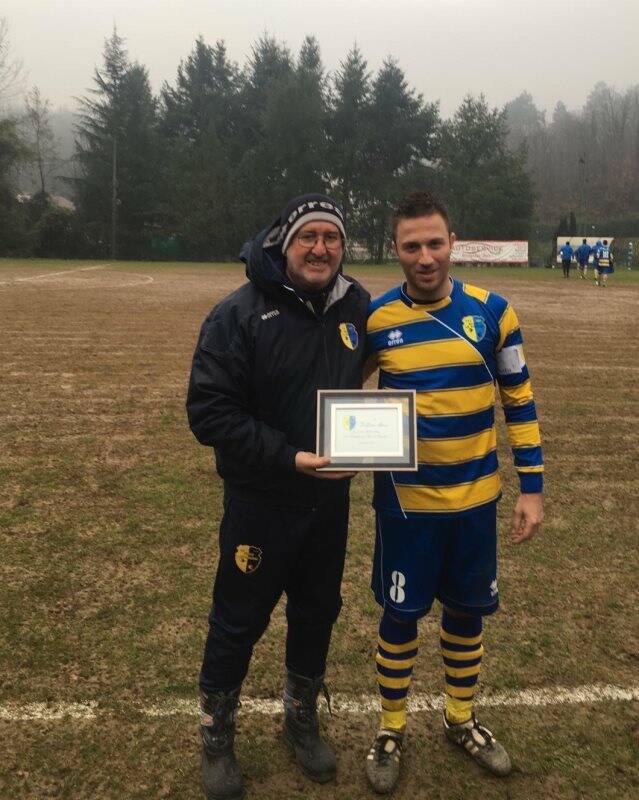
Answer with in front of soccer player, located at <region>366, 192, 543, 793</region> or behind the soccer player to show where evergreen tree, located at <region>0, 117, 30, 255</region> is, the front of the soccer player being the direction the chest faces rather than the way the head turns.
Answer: behind

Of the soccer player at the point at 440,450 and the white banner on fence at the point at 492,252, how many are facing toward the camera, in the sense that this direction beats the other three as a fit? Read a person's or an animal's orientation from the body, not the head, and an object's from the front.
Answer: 2

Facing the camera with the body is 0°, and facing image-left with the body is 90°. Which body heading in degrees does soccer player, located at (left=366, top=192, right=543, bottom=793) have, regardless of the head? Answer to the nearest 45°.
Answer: approximately 0°

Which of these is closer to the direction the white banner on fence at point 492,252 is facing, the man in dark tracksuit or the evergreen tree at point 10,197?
the man in dark tracksuit

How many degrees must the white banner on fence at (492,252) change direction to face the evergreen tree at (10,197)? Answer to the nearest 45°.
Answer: approximately 90° to its right

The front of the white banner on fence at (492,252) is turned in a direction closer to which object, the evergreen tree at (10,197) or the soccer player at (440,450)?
the soccer player

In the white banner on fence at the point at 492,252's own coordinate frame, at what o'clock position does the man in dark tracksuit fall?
The man in dark tracksuit is roughly at 12 o'clock from the white banner on fence.
